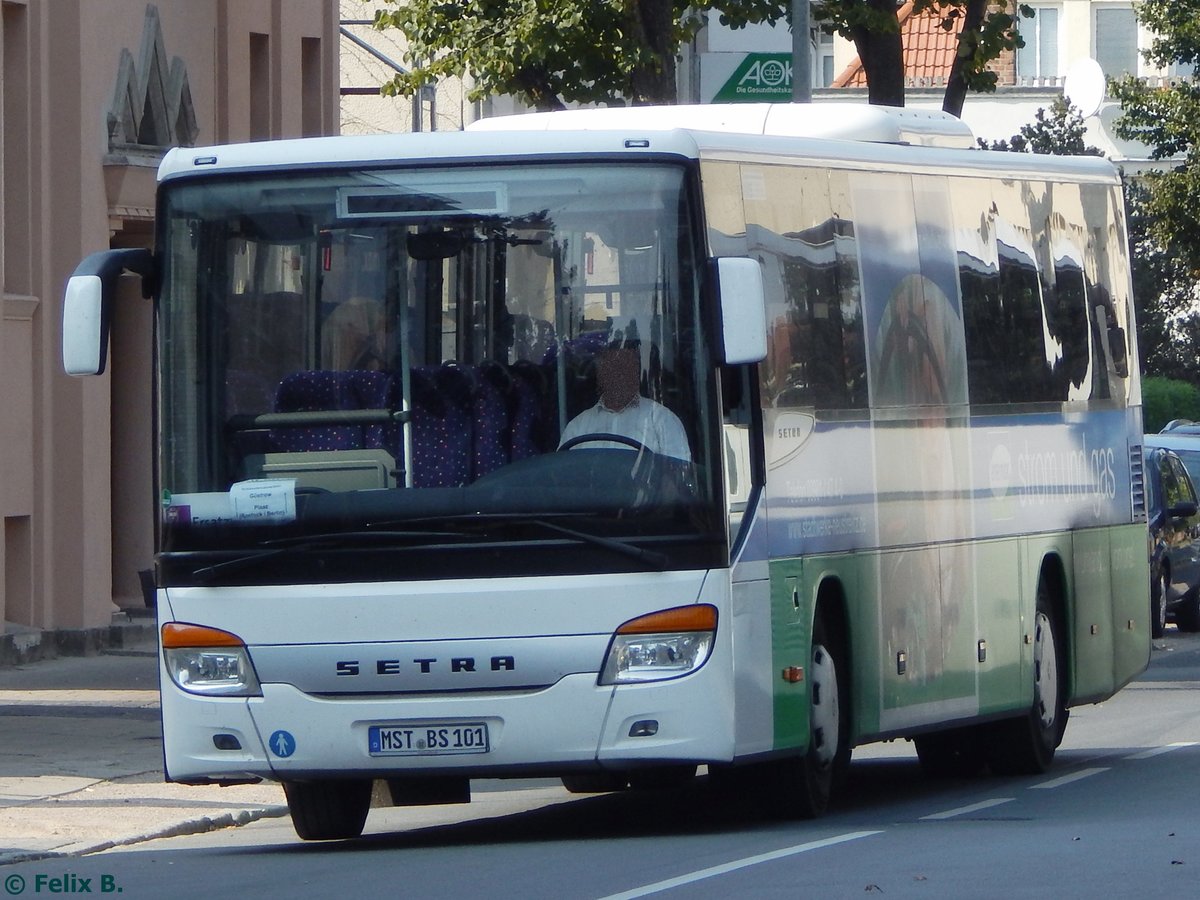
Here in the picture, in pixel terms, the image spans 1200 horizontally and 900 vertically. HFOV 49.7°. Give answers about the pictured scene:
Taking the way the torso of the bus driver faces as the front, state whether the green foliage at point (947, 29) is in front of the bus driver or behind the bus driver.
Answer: behind

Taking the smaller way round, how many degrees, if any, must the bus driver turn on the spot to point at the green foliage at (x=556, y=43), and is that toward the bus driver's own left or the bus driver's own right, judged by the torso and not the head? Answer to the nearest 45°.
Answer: approximately 180°

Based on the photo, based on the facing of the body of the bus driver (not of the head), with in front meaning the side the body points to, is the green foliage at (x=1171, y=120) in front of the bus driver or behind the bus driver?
behind

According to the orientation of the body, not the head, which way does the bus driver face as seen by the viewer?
toward the camera

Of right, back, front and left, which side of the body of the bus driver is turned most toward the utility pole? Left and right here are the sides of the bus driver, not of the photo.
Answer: back
